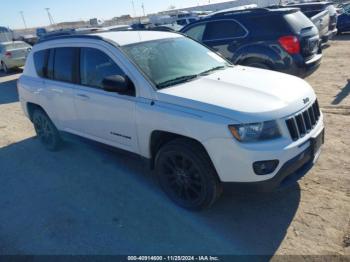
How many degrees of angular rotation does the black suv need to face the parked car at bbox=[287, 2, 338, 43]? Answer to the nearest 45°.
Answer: approximately 45° to its right

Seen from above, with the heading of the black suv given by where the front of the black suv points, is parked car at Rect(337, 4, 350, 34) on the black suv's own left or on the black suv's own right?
on the black suv's own right

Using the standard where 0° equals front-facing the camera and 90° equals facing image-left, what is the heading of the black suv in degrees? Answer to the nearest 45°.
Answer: approximately 135°

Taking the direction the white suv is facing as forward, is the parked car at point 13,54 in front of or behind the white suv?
behind

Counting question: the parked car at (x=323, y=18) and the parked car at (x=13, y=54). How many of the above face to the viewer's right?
0

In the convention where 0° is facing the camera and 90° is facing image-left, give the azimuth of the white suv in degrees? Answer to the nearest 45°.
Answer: approximately 315°

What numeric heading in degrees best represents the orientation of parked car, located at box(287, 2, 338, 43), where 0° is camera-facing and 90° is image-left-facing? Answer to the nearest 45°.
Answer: approximately 135°

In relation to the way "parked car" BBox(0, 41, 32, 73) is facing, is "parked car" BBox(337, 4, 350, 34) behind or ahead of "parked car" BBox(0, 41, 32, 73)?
behind

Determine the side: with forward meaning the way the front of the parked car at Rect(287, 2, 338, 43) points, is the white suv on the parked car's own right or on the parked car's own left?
on the parked car's own left

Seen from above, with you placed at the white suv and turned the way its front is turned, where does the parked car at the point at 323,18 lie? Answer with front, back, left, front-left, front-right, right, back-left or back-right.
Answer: left

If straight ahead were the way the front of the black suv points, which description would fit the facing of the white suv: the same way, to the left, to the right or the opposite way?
the opposite way

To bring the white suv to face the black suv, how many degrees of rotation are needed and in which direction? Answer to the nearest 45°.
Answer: approximately 90° to its left
